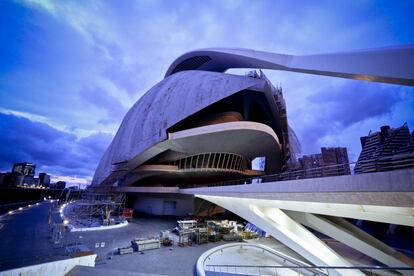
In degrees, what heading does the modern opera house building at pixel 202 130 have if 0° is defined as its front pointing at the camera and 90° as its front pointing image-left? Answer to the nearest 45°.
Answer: approximately 315°

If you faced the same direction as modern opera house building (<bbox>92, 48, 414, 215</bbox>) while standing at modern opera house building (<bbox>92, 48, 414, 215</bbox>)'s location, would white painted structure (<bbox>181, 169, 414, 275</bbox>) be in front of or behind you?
in front
